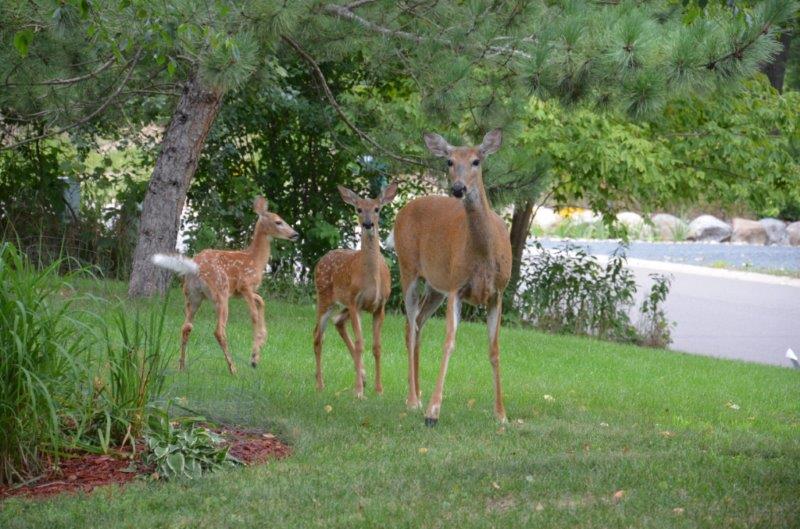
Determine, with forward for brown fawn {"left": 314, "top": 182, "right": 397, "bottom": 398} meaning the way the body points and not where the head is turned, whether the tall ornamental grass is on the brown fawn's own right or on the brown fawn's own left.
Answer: on the brown fawn's own right

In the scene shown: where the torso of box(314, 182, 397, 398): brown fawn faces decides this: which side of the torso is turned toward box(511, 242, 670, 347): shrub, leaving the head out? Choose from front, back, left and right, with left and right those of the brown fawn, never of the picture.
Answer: left

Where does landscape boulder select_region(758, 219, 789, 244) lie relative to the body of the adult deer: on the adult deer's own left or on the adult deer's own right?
on the adult deer's own left

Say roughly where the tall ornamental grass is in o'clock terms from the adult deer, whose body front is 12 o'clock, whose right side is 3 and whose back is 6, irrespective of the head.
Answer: The tall ornamental grass is roughly at 3 o'clock from the adult deer.

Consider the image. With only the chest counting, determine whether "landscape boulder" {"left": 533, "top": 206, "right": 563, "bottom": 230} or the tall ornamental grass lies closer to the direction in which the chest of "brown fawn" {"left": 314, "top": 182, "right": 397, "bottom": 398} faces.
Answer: the tall ornamental grass

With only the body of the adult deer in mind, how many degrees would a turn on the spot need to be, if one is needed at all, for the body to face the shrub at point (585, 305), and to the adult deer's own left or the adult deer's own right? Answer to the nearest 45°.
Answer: approximately 135° to the adult deer's own left

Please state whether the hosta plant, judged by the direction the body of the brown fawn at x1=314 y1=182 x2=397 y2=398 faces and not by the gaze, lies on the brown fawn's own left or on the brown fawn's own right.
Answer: on the brown fawn's own right

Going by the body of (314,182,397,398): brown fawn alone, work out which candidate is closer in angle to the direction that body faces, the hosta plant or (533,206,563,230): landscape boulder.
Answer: the hosta plant

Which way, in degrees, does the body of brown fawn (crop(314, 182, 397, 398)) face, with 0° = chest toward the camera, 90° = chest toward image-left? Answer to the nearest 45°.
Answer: approximately 315°

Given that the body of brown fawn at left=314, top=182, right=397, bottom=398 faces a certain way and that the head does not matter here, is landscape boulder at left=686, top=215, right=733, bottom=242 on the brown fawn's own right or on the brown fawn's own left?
on the brown fawn's own left

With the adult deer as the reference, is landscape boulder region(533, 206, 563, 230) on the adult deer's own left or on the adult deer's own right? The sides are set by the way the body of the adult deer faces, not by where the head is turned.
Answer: on the adult deer's own left
